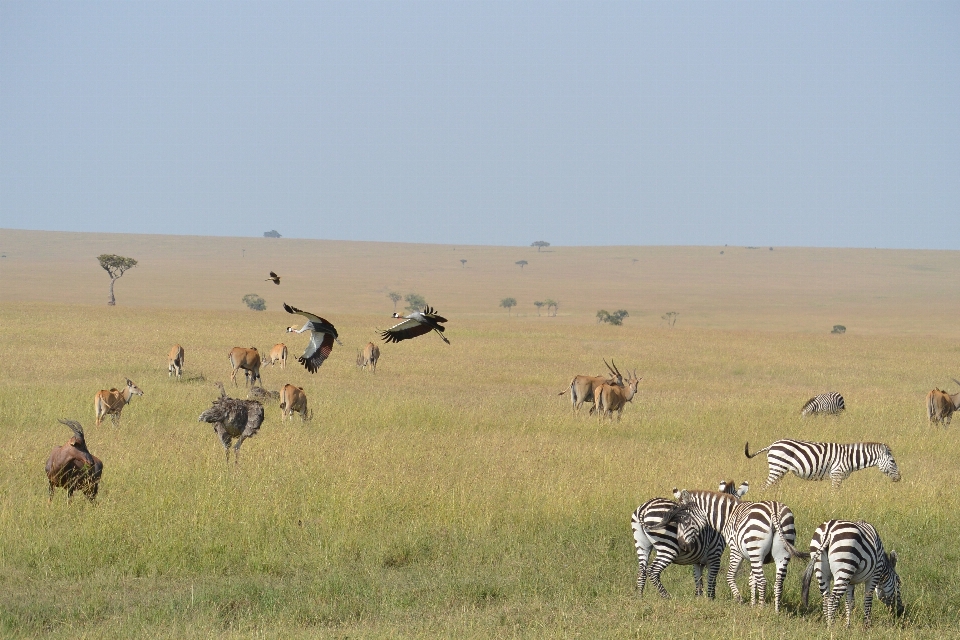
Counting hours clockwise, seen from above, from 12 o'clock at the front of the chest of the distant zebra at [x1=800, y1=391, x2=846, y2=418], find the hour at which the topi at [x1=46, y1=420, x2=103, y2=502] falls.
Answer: The topi is roughly at 10 o'clock from the distant zebra.

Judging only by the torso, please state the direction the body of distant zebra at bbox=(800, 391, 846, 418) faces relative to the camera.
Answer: to the viewer's left

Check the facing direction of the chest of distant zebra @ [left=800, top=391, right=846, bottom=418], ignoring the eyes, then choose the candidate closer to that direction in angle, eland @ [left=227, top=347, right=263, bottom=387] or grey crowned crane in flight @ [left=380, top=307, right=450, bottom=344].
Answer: the eland

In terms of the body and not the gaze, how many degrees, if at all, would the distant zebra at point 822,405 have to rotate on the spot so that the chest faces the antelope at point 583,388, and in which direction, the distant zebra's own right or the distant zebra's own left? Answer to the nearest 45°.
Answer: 0° — it already faces it

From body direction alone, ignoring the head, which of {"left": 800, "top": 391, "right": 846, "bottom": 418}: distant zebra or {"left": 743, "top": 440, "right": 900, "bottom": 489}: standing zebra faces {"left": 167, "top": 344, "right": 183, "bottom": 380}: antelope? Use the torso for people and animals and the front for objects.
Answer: the distant zebra

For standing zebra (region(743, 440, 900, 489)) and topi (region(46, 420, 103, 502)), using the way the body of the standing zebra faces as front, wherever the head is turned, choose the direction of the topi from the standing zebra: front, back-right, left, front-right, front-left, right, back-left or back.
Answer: back-right

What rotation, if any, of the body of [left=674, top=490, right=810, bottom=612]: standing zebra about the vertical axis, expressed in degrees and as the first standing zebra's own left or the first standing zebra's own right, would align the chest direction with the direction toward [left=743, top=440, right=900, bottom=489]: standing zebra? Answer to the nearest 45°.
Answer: approximately 45° to the first standing zebra's own right

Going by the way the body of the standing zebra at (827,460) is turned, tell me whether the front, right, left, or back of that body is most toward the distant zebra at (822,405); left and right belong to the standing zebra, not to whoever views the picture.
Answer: left

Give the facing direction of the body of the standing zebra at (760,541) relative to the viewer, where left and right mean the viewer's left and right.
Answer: facing away from the viewer and to the left of the viewer

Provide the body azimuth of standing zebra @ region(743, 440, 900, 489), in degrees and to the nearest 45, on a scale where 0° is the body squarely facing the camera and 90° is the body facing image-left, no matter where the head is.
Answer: approximately 270°
